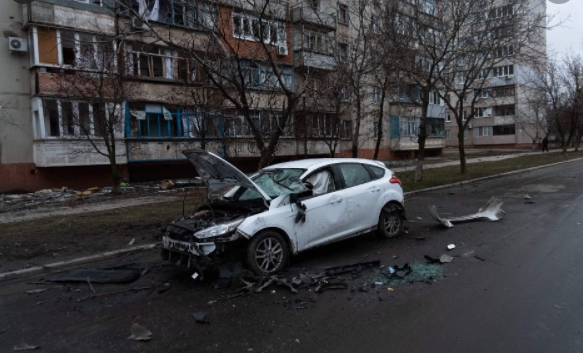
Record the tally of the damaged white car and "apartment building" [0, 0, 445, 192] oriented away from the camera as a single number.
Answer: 0

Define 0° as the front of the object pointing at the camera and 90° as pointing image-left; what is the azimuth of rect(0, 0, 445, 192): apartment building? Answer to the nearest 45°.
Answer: approximately 315°

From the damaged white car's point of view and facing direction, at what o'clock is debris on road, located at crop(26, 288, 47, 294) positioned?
The debris on road is roughly at 1 o'clock from the damaged white car.

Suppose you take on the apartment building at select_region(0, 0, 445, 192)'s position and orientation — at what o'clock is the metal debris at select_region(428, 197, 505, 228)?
The metal debris is roughly at 12 o'clock from the apartment building.

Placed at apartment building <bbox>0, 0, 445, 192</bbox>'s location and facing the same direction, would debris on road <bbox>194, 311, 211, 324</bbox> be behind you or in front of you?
in front

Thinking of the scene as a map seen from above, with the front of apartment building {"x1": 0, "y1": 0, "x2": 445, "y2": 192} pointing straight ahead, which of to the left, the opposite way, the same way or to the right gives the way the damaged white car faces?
to the right

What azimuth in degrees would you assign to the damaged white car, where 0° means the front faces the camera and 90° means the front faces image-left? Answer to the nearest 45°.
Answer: approximately 45°

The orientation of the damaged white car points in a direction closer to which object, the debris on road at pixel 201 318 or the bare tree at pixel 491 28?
the debris on road

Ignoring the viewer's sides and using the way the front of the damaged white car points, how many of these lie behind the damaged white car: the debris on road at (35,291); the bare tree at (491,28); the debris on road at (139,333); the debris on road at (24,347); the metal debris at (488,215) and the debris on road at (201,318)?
2

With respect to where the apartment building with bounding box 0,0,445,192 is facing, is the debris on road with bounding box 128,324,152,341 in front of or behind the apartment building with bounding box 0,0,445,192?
in front

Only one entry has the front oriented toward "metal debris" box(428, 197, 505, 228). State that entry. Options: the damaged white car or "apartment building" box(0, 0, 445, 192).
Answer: the apartment building

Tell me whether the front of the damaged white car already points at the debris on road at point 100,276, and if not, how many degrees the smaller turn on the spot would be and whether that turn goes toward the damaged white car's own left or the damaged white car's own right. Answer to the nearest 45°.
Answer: approximately 45° to the damaged white car's own right

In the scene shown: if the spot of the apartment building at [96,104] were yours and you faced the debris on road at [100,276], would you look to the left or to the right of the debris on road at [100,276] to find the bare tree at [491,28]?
left

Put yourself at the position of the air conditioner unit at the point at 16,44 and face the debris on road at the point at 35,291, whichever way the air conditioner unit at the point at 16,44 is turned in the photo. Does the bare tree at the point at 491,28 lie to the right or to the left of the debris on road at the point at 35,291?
left

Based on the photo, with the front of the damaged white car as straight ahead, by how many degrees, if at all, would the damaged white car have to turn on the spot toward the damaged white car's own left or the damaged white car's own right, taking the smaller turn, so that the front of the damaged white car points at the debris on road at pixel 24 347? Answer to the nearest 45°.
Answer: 0° — it already faces it

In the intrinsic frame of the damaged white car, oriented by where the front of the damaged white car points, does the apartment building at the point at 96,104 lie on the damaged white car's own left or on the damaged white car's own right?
on the damaged white car's own right
